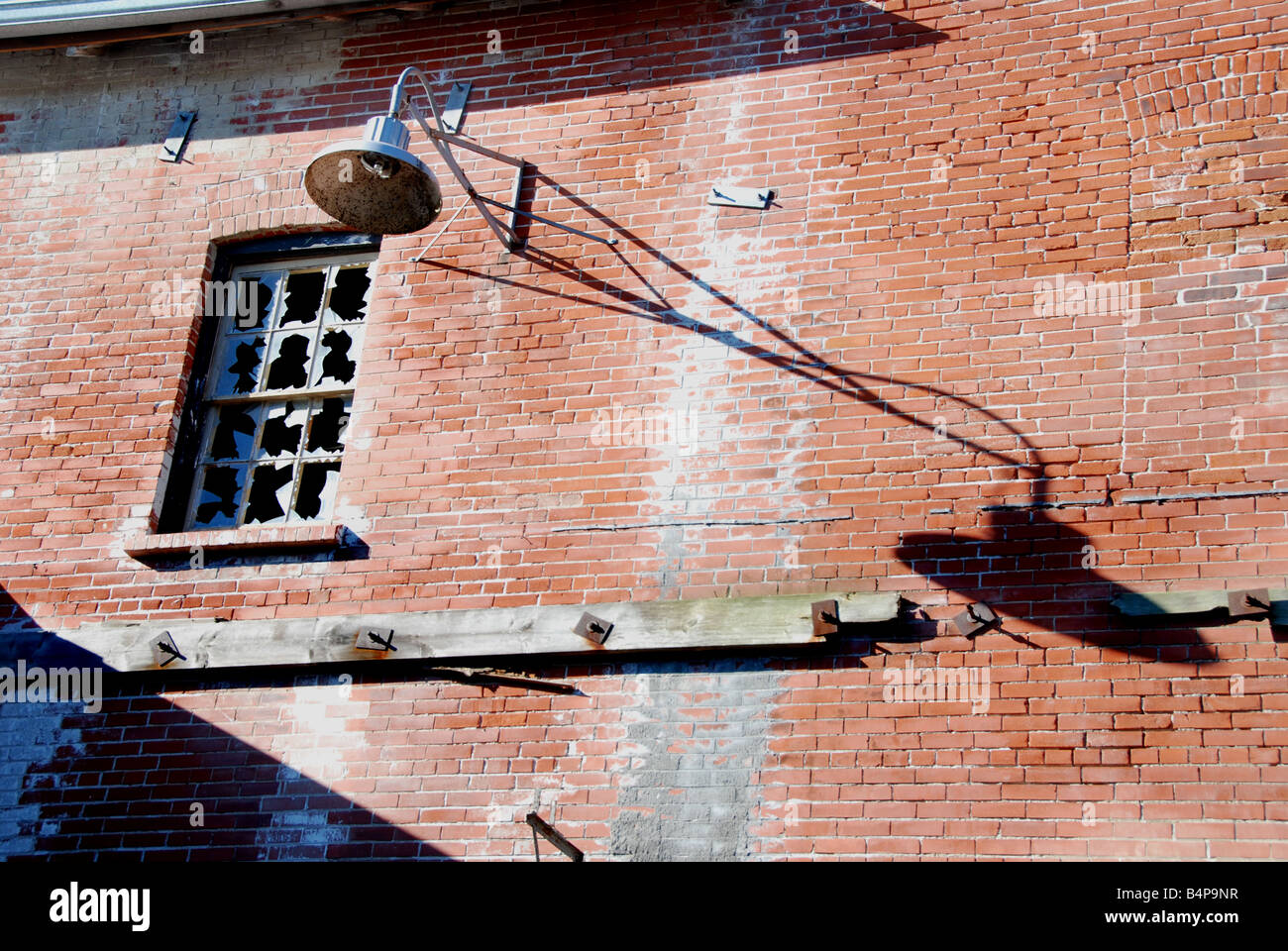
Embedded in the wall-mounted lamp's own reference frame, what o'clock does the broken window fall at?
The broken window is roughly at 4 o'clock from the wall-mounted lamp.

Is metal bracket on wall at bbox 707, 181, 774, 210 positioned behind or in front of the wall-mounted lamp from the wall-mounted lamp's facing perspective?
behind

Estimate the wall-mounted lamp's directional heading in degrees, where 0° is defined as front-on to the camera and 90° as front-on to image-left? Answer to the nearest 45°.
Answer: approximately 45°

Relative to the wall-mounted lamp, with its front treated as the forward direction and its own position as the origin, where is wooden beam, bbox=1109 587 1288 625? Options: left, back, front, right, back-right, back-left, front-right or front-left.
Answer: back-left
